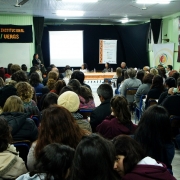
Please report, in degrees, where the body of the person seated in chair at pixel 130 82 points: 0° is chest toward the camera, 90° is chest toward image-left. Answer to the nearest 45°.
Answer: approximately 180°

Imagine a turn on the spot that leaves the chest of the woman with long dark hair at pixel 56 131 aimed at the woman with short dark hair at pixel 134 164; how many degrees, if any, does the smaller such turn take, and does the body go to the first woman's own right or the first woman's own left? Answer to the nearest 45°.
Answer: approximately 135° to the first woman's own right

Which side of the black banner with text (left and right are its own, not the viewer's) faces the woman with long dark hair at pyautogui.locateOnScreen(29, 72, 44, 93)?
front

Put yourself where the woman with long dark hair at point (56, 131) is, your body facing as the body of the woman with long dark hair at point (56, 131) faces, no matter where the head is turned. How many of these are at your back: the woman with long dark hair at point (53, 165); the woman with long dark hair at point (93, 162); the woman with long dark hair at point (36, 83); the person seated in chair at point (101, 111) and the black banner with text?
2

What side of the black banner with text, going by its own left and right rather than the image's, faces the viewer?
front

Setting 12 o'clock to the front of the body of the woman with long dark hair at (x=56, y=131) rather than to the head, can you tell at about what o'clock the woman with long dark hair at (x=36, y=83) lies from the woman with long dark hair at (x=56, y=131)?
the woman with long dark hair at (x=36, y=83) is roughly at 12 o'clock from the woman with long dark hair at (x=56, y=131).

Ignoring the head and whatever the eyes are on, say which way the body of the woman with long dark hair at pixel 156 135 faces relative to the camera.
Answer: away from the camera

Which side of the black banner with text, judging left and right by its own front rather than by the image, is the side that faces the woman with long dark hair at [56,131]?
front

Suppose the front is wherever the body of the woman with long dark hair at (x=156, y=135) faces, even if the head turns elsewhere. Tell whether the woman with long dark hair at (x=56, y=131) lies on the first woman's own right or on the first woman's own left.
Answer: on the first woman's own left

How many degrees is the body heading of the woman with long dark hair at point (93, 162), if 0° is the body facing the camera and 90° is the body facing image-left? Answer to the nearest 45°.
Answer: approximately 180°

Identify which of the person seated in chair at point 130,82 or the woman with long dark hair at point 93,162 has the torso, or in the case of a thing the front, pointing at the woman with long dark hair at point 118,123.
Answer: the woman with long dark hair at point 93,162

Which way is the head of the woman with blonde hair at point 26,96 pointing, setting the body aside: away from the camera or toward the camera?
away from the camera

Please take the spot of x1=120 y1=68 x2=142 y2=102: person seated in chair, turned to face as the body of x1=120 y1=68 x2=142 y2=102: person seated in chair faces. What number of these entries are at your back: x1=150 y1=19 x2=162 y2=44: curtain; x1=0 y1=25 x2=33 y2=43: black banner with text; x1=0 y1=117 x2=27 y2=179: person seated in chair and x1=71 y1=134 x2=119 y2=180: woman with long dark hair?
2

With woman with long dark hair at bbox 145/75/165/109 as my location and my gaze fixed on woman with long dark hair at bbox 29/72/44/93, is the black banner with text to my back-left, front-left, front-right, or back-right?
front-right

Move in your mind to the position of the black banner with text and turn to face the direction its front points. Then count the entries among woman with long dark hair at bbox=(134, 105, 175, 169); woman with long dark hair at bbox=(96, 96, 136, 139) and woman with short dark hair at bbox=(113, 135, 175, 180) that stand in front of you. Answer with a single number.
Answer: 3
